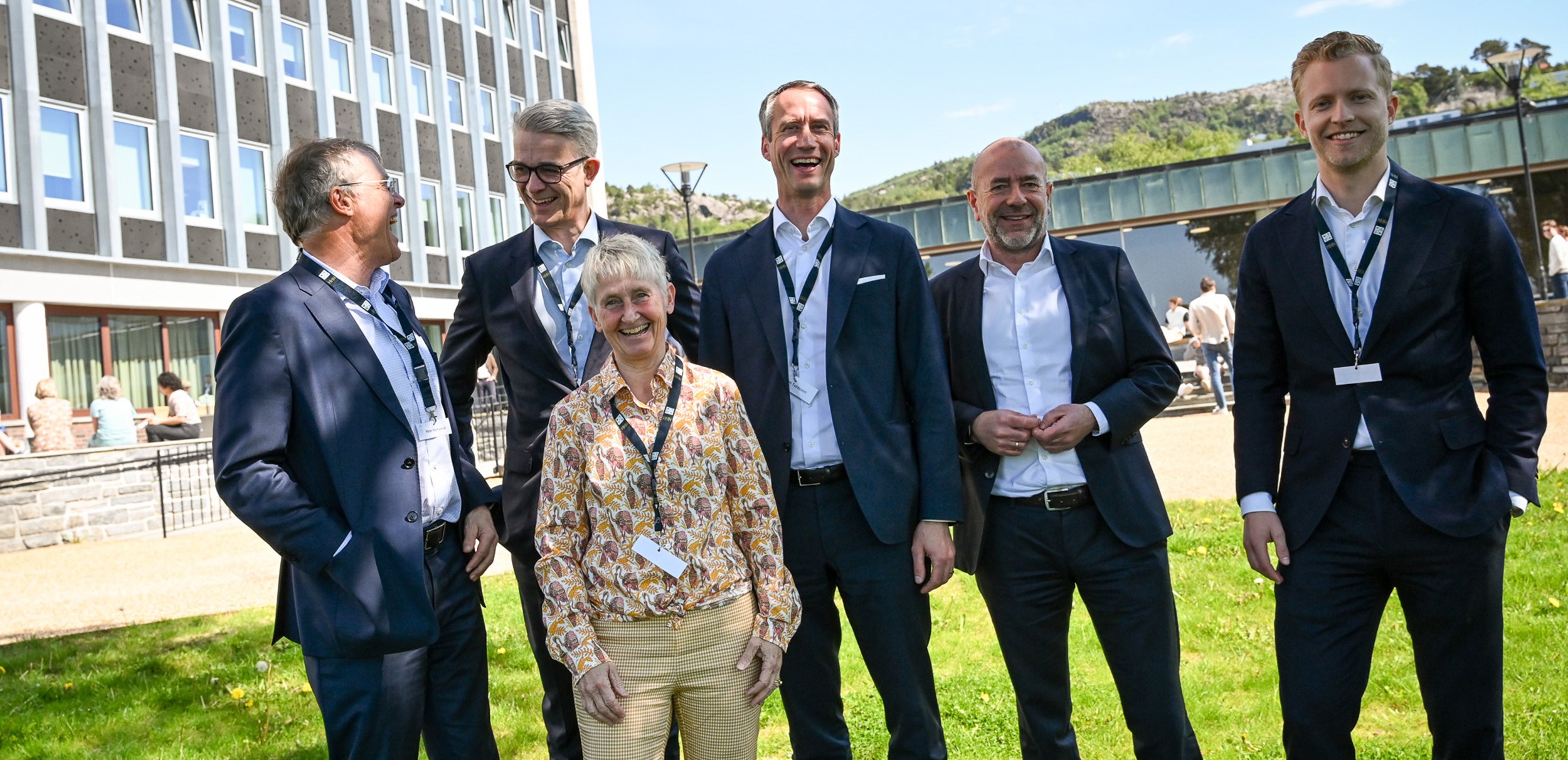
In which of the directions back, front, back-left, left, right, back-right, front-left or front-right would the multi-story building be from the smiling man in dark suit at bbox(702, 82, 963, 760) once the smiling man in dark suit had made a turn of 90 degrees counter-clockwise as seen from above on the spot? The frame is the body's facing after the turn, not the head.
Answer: back-left

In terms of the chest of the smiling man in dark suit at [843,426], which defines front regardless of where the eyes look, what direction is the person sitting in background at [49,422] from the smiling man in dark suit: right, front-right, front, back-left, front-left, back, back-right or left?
back-right

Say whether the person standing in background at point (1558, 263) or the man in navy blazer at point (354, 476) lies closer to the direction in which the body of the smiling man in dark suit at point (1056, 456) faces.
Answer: the man in navy blazer

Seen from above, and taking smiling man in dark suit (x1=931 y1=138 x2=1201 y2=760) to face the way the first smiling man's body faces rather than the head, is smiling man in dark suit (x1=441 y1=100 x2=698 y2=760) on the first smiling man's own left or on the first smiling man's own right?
on the first smiling man's own right

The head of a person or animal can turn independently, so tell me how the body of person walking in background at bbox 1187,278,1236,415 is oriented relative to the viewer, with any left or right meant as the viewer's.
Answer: facing away from the viewer

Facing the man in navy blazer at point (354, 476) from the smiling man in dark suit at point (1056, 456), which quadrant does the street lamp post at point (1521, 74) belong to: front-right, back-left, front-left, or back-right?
back-right

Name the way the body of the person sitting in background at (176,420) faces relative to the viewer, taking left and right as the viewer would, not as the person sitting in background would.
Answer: facing to the left of the viewer

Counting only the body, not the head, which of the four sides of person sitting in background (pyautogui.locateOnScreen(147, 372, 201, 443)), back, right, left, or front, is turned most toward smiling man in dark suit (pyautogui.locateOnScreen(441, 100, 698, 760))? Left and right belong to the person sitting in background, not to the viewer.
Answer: left

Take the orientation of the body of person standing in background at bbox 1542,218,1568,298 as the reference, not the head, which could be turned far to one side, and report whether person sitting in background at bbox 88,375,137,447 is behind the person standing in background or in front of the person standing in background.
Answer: in front
